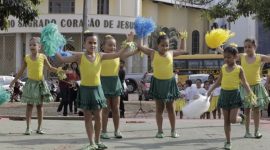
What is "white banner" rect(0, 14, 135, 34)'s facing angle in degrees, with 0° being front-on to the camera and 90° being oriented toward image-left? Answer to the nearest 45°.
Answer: approximately 0°

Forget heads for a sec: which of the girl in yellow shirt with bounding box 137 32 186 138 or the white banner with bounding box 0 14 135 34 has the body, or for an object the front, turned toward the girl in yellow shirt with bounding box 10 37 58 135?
the white banner

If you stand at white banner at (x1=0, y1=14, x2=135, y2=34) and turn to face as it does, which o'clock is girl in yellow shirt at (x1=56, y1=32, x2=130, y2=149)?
The girl in yellow shirt is roughly at 12 o'clock from the white banner.

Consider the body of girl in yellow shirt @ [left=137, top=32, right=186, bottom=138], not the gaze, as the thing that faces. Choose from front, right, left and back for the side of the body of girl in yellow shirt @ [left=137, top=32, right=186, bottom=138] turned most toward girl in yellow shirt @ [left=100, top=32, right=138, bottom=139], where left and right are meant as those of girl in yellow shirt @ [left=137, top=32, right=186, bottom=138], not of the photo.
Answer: right

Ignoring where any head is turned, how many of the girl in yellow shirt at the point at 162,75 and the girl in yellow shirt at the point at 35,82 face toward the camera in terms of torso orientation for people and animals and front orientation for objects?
2

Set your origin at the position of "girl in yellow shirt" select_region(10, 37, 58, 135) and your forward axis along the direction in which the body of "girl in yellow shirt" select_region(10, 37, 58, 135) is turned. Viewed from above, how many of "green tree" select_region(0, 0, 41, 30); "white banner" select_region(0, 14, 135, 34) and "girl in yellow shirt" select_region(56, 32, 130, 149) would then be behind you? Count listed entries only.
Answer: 2

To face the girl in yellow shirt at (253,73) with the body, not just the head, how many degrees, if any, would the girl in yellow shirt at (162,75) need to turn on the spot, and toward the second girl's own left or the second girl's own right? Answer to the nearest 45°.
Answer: approximately 90° to the second girl's own left

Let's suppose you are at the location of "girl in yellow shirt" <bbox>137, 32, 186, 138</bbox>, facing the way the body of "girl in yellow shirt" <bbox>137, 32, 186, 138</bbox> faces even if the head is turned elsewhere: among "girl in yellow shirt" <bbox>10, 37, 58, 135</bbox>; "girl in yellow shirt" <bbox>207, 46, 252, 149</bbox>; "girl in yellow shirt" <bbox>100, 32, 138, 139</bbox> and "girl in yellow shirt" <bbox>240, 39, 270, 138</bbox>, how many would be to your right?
2

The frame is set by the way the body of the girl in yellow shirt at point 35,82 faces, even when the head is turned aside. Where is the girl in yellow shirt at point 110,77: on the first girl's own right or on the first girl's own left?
on the first girl's own left
